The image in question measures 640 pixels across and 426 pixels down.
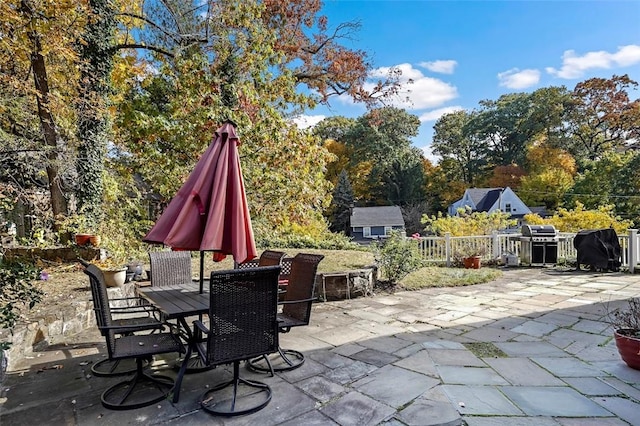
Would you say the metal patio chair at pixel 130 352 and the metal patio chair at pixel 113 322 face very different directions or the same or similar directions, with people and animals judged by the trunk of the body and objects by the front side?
same or similar directions

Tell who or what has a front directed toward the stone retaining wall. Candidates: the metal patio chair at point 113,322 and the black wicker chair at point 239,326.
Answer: the black wicker chair

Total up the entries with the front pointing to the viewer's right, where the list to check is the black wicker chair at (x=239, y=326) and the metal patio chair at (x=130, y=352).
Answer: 1

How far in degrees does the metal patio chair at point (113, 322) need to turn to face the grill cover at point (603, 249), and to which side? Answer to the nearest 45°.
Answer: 0° — it already faces it

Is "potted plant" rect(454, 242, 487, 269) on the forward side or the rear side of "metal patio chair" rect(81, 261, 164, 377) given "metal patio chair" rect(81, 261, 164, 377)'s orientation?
on the forward side

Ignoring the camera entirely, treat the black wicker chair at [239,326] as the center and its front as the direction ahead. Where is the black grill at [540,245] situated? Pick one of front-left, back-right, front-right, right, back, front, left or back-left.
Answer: right

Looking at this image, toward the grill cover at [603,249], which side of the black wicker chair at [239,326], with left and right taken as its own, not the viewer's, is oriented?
right

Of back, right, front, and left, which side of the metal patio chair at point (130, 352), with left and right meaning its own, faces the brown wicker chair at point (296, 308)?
front

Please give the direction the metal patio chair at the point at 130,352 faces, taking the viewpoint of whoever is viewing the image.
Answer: facing to the right of the viewer

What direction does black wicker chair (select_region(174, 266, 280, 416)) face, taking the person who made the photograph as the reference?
facing away from the viewer and to the left of the viewer

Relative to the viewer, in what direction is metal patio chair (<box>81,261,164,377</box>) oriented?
to the viewer's right

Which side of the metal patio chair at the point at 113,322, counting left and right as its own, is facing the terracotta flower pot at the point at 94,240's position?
left
